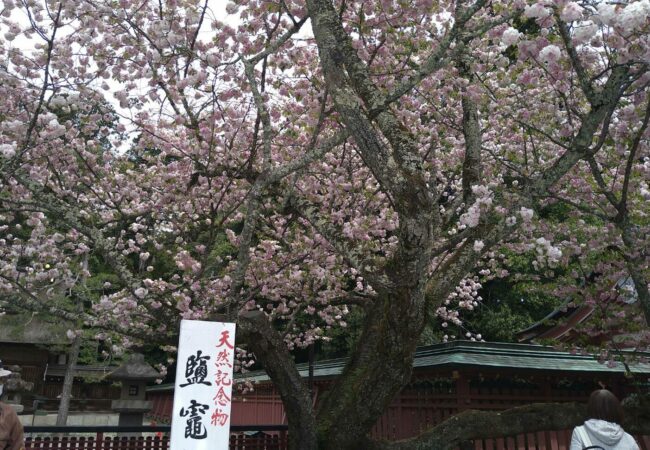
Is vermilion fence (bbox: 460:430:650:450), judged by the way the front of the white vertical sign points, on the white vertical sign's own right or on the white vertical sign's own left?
on the white vertical sign's own left

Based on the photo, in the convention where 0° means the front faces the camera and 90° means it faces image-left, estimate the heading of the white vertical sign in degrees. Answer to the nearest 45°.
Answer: approximately 0°

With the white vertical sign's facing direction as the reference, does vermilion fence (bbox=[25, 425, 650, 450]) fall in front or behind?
behind

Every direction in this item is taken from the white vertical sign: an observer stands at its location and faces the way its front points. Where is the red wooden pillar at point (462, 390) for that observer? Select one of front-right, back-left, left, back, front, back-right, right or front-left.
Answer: back-left

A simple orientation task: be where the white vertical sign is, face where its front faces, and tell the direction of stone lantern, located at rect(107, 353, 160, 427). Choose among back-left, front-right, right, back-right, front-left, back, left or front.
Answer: back
